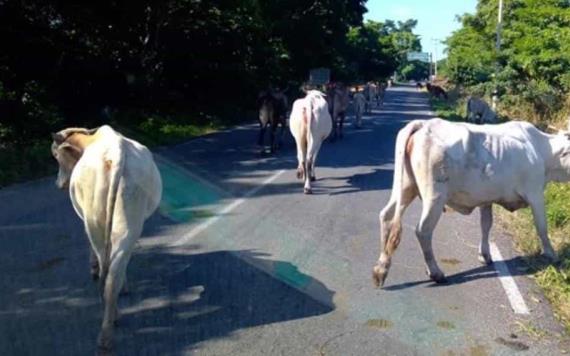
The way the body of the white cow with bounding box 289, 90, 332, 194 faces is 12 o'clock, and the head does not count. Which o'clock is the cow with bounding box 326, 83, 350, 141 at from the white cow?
The cow is roughly at 12 o'clock from the white cow.

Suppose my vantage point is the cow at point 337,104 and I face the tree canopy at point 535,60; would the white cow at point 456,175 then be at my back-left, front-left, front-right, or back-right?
back-right

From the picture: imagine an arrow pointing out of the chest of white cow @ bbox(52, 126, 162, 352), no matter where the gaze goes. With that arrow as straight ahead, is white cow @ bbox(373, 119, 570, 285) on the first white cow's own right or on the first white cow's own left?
on the first white cow's own right

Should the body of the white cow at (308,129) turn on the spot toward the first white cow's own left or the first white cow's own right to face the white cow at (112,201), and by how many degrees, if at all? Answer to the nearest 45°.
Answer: approximately 180°

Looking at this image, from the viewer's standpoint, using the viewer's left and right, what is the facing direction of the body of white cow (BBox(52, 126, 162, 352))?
facing away from the viewer

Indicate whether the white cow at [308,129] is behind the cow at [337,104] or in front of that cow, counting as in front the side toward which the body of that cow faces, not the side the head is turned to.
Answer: behind

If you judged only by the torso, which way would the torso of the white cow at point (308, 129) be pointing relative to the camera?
away from the camera

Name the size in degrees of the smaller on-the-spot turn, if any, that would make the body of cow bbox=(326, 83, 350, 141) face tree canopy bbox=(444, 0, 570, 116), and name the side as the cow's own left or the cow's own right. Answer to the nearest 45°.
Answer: approximately 90° to the cow's own right

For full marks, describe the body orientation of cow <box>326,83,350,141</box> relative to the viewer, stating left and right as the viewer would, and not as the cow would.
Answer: facing away from the viewer
